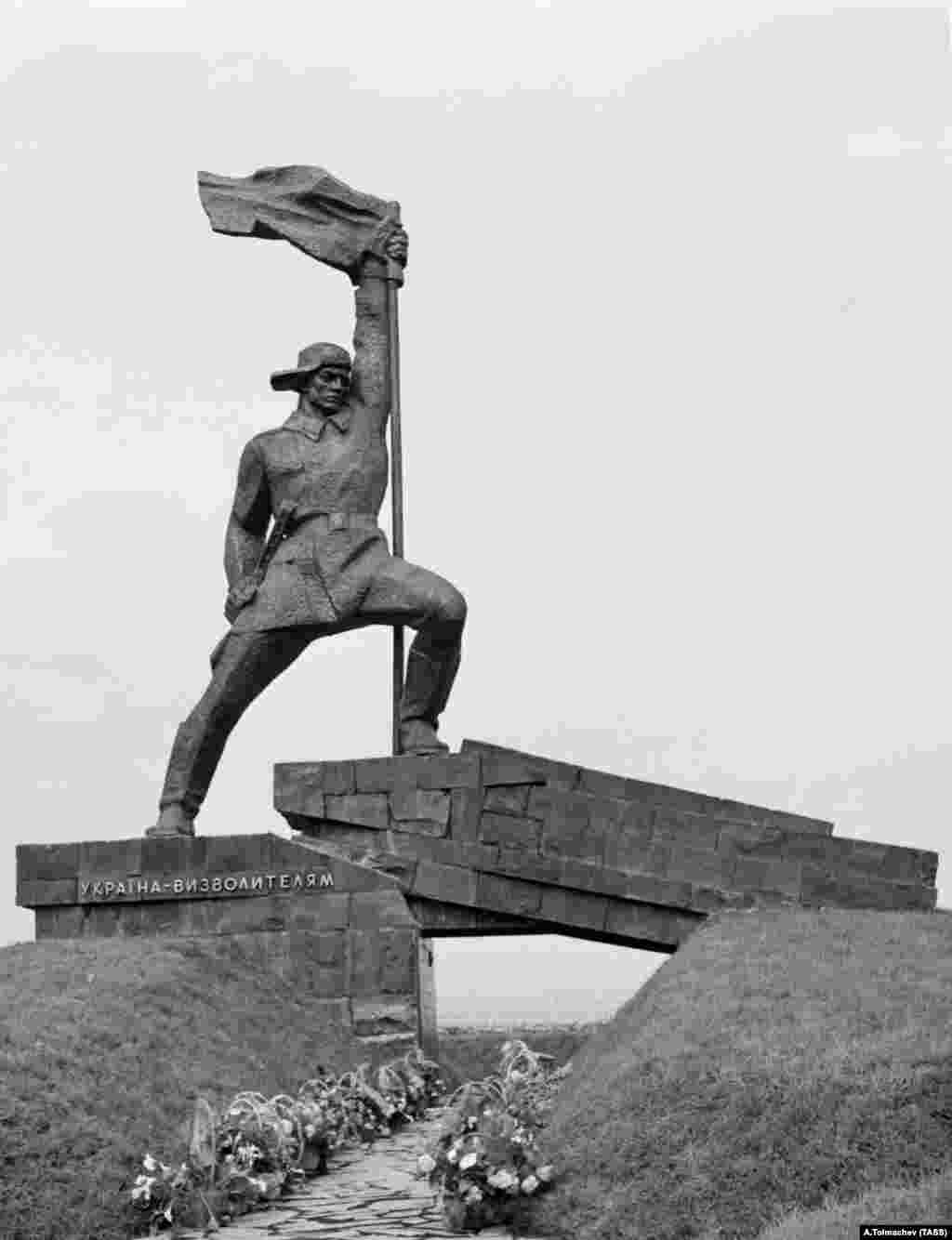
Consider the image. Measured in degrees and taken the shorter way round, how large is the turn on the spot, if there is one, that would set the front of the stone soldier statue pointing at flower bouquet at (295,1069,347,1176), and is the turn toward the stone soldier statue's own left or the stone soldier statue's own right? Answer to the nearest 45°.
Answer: approximately 45° to the stone soldier statue's own right

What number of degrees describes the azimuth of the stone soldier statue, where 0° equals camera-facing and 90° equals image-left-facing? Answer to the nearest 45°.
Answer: approximately 315°
